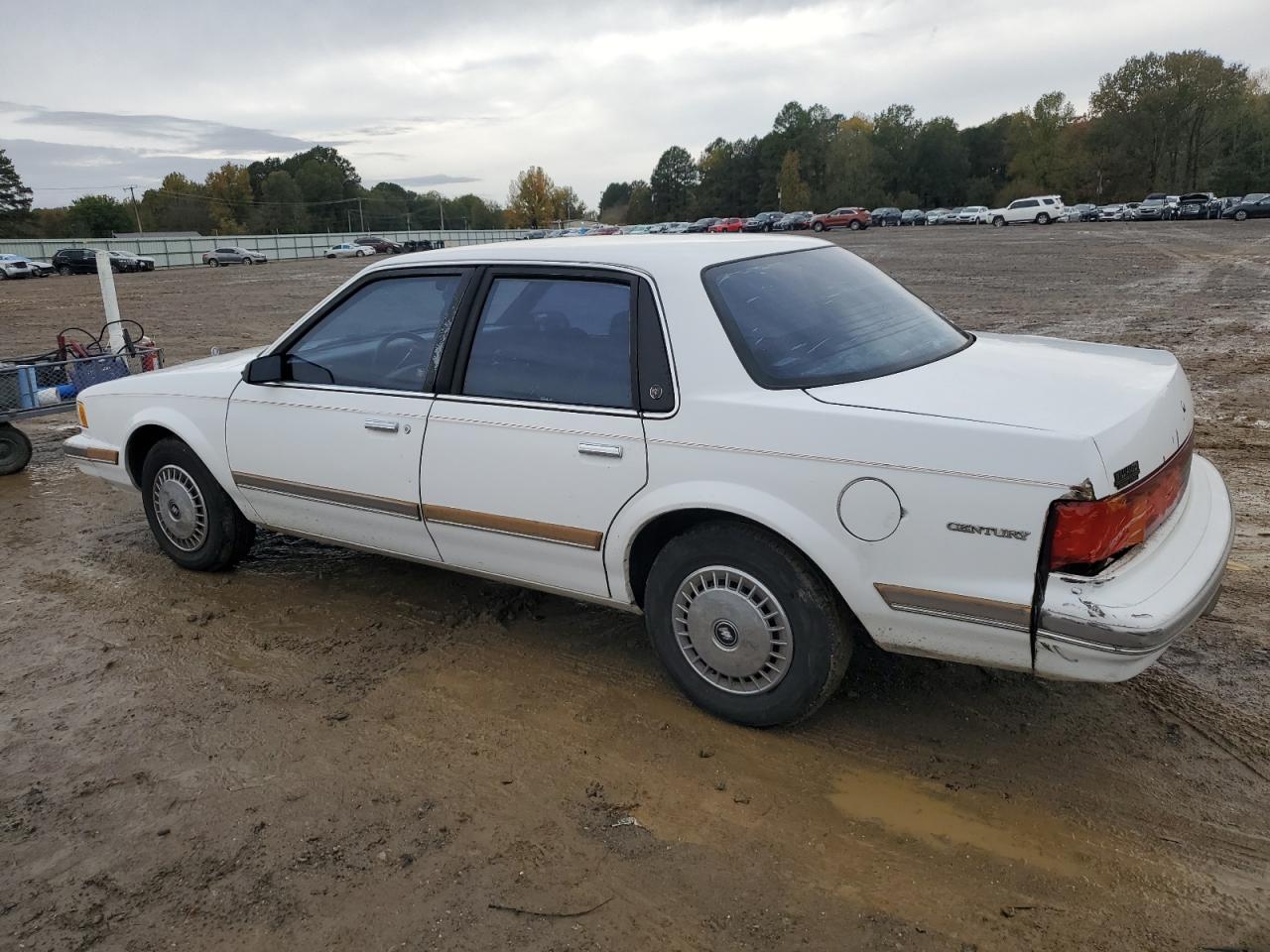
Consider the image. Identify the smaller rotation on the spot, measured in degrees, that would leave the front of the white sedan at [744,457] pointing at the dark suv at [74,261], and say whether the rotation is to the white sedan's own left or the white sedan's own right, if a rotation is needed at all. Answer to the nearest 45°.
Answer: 0° — it already faces it

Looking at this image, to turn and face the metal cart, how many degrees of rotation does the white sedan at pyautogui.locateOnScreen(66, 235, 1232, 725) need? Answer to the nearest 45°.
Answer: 0° — it already faces it

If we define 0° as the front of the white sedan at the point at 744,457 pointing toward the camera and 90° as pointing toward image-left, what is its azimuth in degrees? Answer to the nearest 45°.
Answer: approximately 135°

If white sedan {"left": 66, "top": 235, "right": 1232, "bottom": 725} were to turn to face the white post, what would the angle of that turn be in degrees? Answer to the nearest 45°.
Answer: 0° — it already faces it
